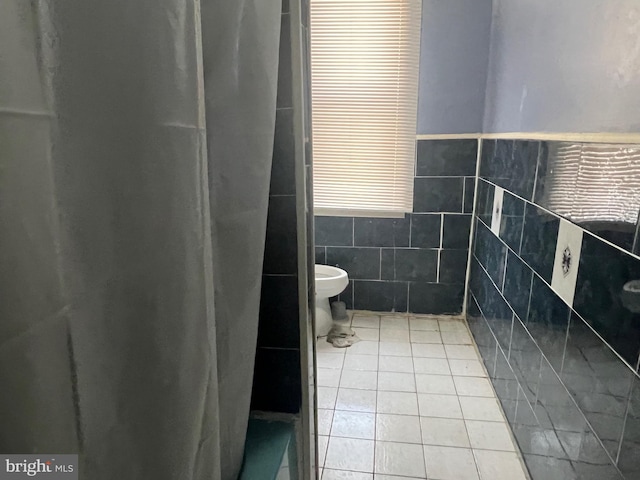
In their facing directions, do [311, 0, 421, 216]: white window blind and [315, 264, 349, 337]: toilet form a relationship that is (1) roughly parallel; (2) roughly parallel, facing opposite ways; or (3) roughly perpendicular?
roughly perpendicular

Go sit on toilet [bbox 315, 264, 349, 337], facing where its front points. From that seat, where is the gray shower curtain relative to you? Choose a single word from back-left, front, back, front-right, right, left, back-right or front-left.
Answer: right

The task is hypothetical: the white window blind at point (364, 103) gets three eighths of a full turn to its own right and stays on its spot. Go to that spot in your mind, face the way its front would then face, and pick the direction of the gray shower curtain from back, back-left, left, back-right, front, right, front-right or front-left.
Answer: back-left
